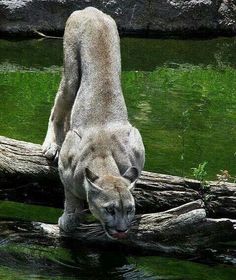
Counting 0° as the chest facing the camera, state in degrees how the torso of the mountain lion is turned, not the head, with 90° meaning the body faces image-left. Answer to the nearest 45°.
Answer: approximately 0°

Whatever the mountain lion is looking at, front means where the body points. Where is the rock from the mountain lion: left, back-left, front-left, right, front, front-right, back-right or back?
back
